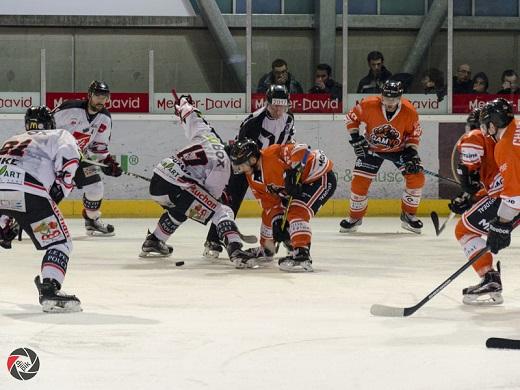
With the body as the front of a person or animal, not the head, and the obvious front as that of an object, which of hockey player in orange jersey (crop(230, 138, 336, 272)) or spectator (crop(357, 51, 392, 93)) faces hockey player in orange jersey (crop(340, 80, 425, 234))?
the spectator

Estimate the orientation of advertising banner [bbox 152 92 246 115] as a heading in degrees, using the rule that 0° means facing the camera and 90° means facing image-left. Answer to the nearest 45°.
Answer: approximately 0°

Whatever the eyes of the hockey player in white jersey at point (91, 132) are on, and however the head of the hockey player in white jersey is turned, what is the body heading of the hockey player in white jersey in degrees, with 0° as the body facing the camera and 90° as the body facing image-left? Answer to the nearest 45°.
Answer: approximately 315°

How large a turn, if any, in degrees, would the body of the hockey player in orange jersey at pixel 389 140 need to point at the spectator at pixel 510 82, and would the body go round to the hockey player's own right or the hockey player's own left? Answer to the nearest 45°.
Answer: approximately 135° to the hockey player's own left

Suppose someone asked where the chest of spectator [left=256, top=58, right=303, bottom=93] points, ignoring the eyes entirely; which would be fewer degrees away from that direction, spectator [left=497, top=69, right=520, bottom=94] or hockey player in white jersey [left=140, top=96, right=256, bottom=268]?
the hockey player in white jersey
